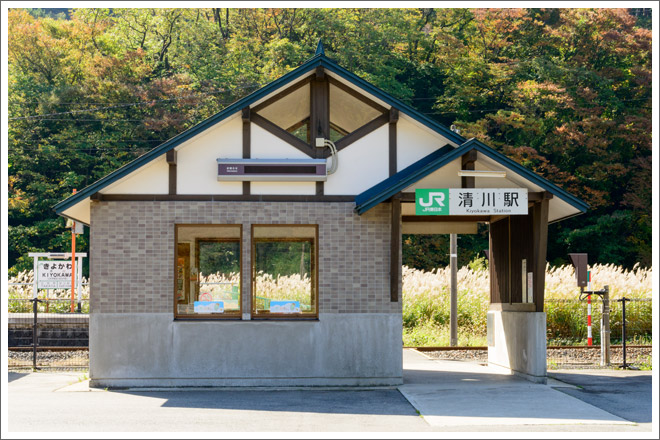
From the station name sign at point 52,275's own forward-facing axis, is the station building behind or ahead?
ahead

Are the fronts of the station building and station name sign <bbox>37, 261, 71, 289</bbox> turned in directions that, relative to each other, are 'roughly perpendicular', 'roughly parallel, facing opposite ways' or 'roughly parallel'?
roughly parallel

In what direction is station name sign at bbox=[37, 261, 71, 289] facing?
toward the camera

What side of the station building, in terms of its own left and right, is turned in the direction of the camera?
front

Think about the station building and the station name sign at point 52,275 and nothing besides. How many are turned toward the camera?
2
